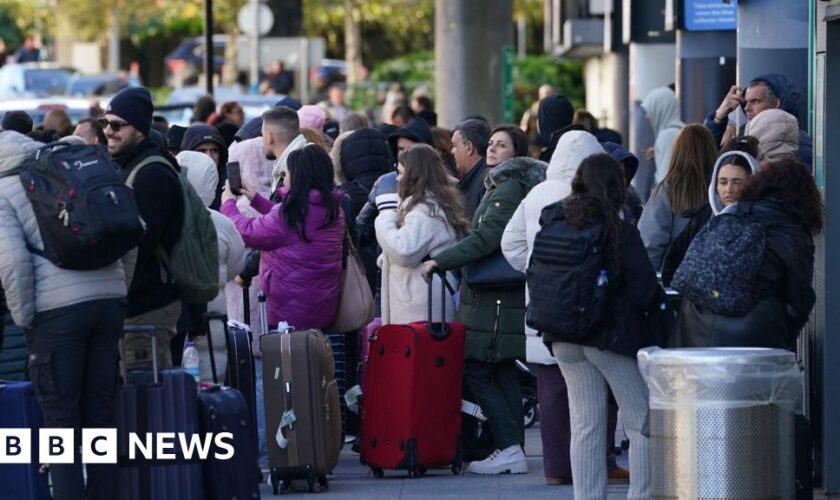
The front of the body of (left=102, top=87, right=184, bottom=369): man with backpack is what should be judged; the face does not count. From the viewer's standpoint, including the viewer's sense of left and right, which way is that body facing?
facing to the left of the viewer

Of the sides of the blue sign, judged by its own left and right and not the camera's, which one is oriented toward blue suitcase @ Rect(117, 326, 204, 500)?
front

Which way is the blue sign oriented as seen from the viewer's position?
toward the camera

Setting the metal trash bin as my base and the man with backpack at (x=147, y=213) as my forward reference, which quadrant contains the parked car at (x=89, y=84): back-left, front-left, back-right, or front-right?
front-right

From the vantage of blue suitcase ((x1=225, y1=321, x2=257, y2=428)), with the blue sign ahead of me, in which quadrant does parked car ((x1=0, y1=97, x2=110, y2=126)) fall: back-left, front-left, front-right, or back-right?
front-left

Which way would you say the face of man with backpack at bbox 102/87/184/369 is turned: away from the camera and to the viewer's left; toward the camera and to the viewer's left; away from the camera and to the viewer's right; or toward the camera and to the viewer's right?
toward the camera and to the viewer's left

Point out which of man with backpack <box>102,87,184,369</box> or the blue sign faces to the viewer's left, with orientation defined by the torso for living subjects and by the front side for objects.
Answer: the man with backpack

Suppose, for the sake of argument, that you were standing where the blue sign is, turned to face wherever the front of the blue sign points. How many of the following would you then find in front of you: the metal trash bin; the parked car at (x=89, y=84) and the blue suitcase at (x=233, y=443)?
2

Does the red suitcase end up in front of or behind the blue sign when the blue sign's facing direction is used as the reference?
in front
